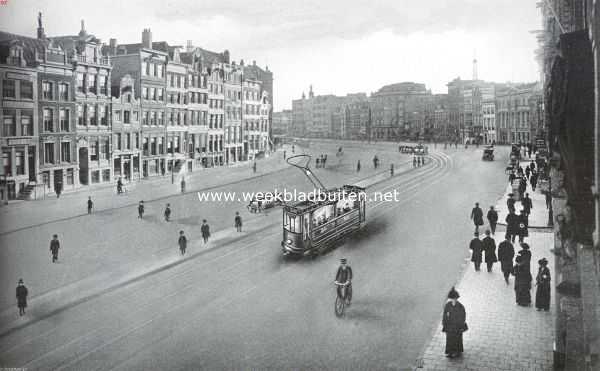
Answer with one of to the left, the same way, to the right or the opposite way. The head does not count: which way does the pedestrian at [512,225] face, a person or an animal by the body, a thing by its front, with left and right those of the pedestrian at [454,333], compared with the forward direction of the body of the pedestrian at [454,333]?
the opposite way

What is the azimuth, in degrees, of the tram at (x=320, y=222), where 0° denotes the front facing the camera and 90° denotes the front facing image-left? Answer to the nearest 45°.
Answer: approximately 45°
